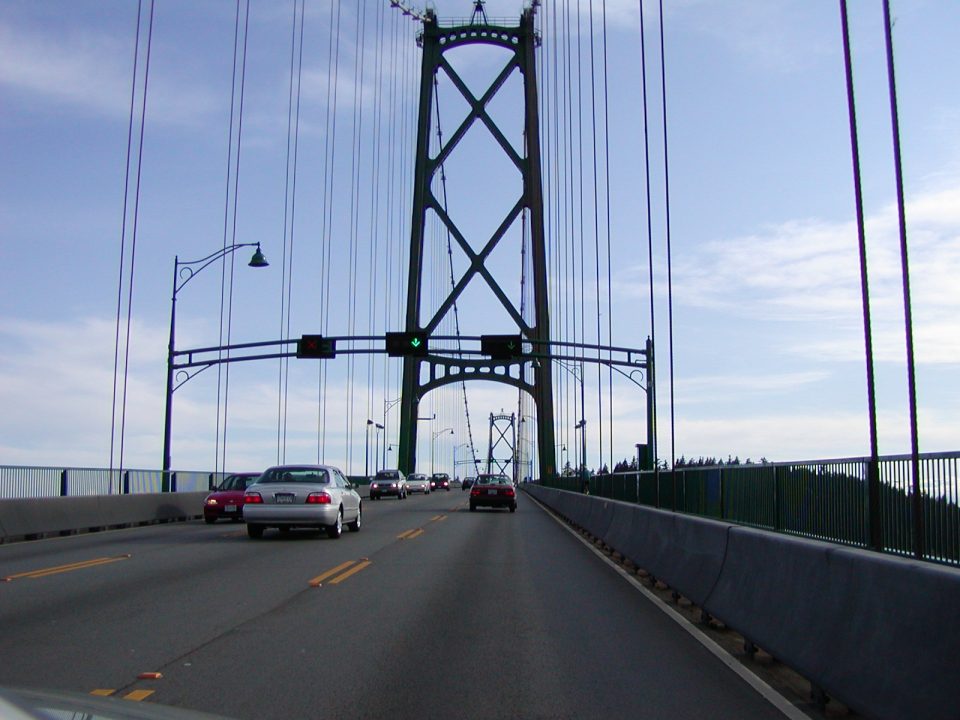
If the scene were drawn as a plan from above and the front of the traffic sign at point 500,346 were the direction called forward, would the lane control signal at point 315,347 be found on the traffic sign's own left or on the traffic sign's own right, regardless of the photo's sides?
on the traffic sign's own right

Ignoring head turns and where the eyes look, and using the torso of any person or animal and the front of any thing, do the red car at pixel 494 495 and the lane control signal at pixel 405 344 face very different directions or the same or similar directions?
very different directions

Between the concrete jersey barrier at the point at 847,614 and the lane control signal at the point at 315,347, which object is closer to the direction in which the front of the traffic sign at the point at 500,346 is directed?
the concrete jersey barrier

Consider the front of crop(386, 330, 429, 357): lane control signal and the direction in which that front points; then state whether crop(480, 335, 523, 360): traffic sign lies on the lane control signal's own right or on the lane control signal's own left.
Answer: on the lane control signal's own left

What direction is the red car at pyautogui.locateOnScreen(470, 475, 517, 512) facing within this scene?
away from the camera

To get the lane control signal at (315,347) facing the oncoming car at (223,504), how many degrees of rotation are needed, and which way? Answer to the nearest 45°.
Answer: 0° — it already faces it

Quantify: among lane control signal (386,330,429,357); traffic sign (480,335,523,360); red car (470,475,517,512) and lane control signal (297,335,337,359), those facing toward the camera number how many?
3

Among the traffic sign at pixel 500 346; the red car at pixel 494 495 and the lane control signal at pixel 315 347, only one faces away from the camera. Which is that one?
the red car

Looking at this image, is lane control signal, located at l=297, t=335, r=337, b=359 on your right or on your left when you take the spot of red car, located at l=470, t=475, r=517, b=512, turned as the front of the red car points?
on your left

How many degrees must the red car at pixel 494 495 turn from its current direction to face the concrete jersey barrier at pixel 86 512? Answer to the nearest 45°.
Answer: approximately 135° to its left

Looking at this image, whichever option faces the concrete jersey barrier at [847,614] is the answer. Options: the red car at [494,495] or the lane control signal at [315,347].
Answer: the lane control signal

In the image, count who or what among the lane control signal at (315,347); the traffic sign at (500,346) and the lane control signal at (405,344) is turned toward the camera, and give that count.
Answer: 3
